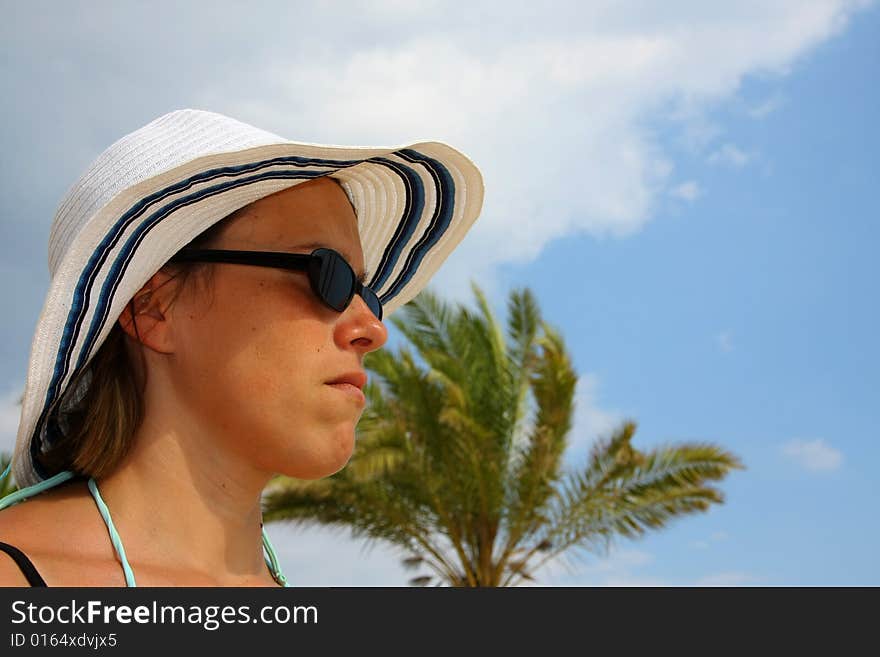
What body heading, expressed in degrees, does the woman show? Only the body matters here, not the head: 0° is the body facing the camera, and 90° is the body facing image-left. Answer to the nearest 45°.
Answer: approximately 315°

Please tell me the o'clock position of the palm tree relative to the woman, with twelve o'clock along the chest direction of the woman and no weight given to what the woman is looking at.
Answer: The palm tree is roughly at 8 o'clock from the woman.

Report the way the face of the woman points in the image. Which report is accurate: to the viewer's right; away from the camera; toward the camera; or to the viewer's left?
to the viewer's right
